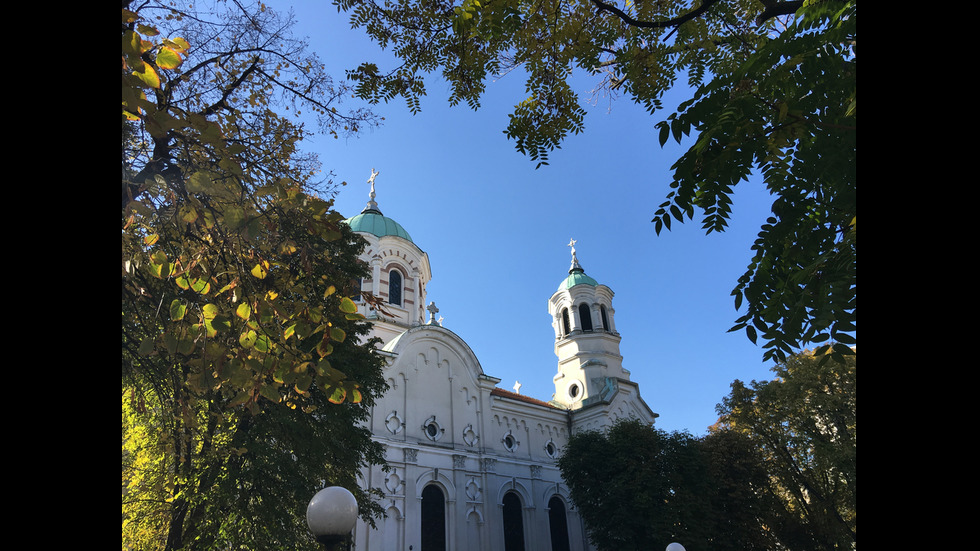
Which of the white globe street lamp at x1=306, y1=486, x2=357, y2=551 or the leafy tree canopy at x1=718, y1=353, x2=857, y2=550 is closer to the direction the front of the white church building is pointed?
the leafy tree canopy

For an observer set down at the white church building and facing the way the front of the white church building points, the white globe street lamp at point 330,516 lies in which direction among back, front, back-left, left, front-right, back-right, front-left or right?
back-right

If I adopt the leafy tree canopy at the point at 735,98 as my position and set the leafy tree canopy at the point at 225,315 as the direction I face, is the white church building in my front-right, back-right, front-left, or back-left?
front-right

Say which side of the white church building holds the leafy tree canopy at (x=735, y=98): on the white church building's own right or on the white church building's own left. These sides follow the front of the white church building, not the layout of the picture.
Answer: on the white church building's own right
